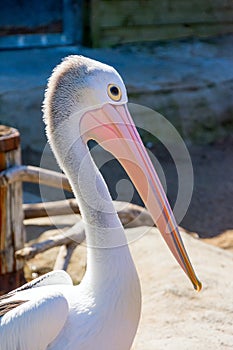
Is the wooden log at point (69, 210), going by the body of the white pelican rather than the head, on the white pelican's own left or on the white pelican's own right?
on the white pelican's own left

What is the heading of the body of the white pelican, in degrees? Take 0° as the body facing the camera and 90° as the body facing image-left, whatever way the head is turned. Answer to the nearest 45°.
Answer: approximately 270°
